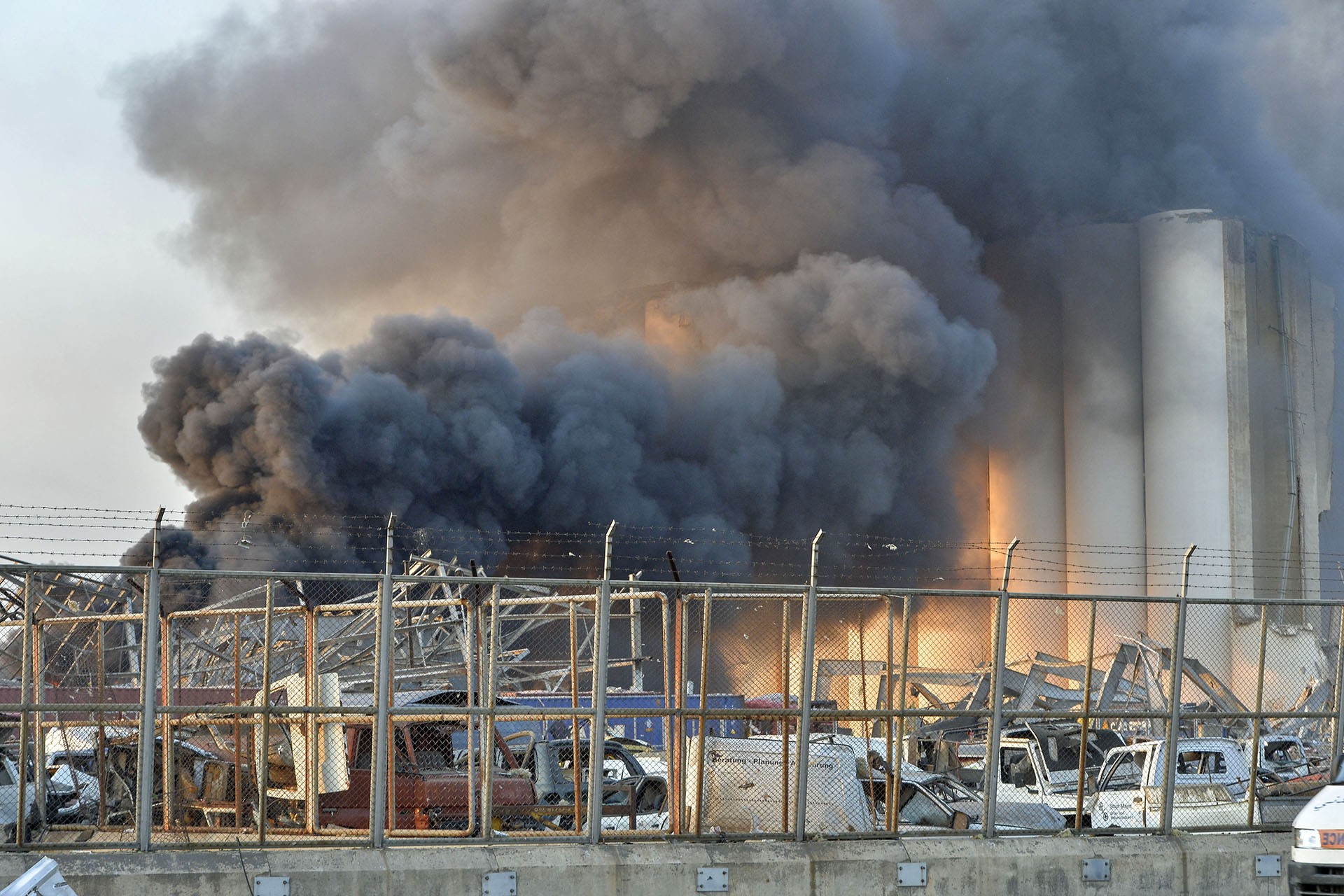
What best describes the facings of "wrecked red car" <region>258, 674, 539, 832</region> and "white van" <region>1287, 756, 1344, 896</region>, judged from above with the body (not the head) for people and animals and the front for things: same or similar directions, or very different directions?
very different directions

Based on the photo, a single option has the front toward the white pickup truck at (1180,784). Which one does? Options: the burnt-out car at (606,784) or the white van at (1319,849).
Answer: the burnt-out car

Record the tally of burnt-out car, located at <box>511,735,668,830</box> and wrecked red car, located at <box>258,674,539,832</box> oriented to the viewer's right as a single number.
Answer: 2

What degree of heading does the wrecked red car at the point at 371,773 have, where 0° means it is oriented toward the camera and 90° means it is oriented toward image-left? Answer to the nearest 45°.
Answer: approximately 270°

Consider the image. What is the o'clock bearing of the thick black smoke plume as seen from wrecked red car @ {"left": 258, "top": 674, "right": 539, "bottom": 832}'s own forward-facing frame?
The thick black smoke plume is roughly at 9 o'clock from the wrecked red car.

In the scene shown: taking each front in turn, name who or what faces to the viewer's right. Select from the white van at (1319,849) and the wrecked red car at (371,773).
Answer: the wrecked red car

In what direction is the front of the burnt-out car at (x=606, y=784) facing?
to the viewer's right

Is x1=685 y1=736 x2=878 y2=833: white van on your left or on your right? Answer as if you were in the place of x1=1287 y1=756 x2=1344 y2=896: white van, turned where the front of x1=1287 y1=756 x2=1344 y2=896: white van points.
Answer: on your right

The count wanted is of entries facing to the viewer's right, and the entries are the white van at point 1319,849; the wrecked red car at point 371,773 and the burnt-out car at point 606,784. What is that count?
2
